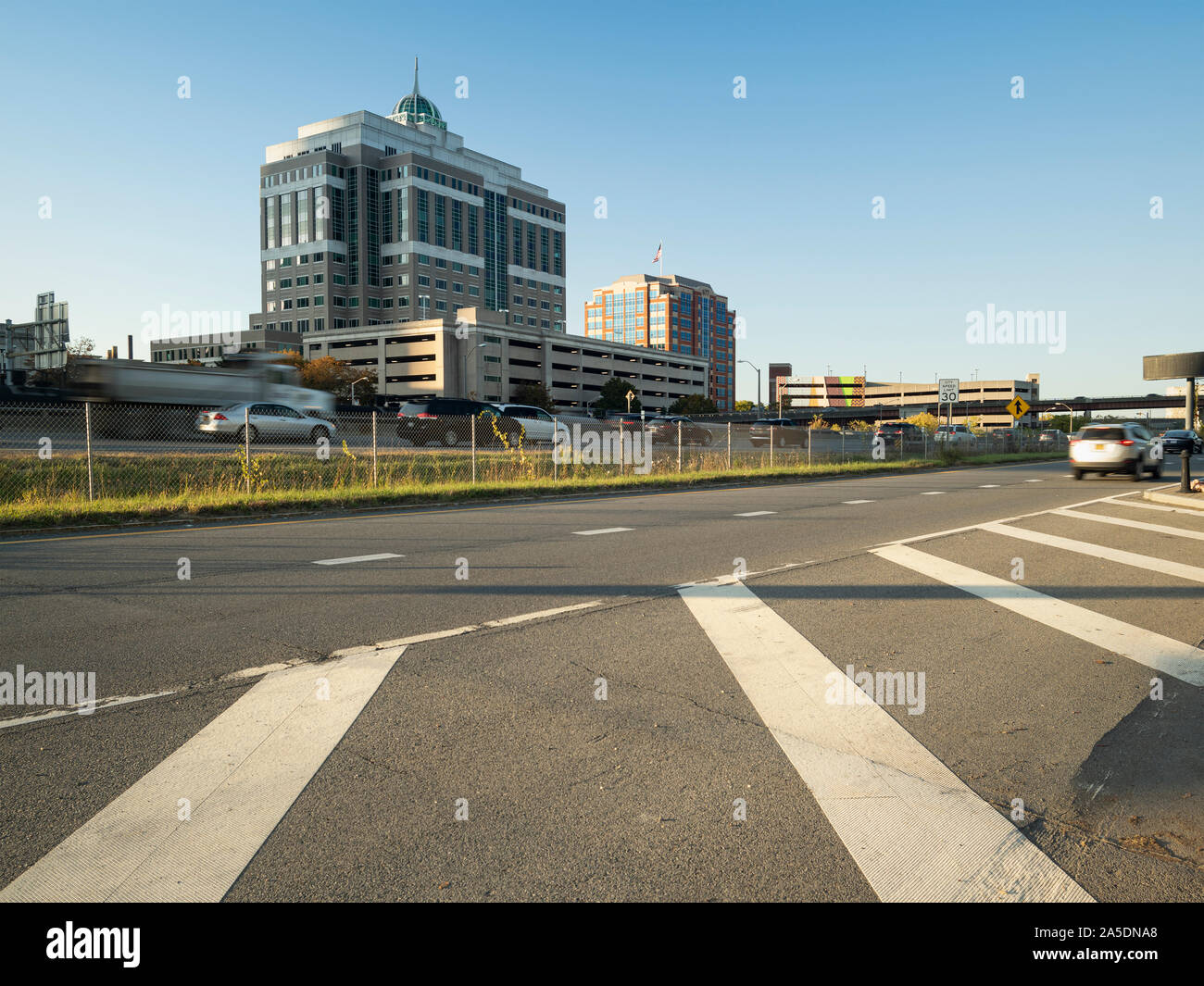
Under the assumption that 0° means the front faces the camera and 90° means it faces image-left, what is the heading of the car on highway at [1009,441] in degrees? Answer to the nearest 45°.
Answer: approximately 225°

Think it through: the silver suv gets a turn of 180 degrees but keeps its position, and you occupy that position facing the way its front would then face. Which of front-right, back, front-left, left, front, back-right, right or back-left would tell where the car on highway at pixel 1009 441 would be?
back-right

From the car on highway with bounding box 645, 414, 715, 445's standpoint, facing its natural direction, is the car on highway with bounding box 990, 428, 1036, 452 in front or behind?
in front

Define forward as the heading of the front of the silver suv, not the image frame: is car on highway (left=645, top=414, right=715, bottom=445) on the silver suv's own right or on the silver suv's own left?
on the silver suv's own left

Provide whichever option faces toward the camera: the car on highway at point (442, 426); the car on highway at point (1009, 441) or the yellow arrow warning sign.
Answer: the yellow arrow warning sign

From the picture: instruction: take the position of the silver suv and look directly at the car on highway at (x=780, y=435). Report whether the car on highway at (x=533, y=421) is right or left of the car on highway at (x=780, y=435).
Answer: left

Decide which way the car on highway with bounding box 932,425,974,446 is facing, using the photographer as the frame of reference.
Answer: facing away from the viewer and to the right of the viewer

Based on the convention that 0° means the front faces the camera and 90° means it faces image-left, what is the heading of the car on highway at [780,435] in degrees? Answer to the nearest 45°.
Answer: approximately 225°

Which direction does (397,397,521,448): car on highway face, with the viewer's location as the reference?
facing away from the viewer and to the right of the viewer

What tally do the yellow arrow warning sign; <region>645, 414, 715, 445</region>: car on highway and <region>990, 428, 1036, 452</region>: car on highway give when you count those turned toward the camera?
1
